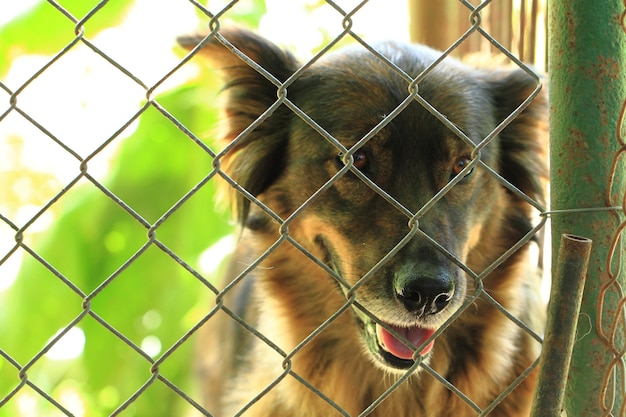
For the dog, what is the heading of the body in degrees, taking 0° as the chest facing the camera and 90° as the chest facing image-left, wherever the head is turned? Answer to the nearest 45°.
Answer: approximately 0°

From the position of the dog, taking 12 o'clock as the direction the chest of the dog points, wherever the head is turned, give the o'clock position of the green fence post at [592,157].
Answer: The green fence post is roughly at 11 o'clock from the dog.

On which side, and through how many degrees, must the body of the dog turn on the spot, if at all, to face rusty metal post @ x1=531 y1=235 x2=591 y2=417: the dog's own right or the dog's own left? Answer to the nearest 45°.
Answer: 0° — it already faces it
